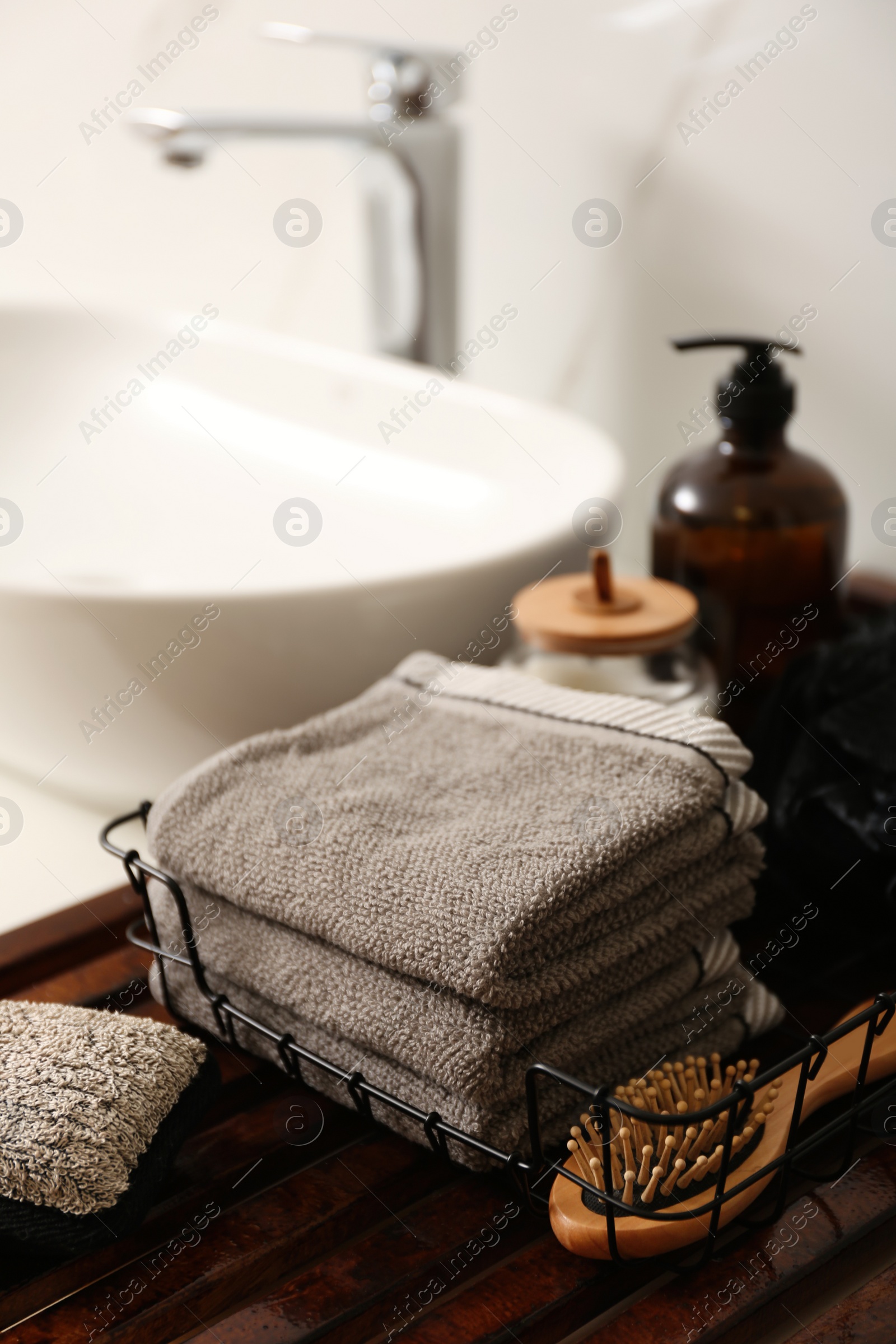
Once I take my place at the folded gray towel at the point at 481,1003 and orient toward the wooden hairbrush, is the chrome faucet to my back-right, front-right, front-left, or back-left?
back-left

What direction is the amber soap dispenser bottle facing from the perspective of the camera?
to the viewer's left
